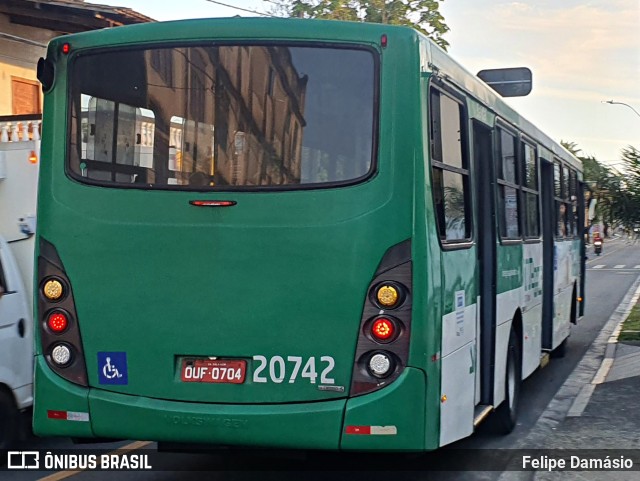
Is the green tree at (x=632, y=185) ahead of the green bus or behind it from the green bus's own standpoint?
ahead

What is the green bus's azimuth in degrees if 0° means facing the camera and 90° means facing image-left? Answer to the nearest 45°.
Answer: approximately 225°

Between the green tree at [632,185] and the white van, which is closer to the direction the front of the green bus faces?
the green tree

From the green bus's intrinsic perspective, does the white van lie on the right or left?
on its left

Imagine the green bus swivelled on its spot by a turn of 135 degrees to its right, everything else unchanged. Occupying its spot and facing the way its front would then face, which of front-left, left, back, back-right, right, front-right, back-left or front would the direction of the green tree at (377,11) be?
back
